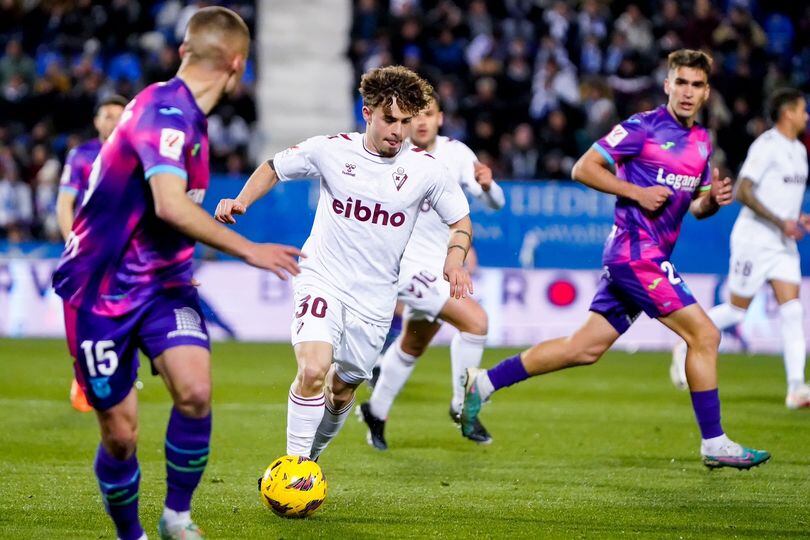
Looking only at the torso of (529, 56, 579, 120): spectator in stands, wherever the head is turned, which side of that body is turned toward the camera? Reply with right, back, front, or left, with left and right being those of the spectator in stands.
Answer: front

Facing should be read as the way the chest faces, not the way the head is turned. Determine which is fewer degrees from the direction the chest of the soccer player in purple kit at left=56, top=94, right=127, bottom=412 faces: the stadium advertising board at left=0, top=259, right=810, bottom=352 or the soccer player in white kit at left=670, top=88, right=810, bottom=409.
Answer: the soccer player in white kit

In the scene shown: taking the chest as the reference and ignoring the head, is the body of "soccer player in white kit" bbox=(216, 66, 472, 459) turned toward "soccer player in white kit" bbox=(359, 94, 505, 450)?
no

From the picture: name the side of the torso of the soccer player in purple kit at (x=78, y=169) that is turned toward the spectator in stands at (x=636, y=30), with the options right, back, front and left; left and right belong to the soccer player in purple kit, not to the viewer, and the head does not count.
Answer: left

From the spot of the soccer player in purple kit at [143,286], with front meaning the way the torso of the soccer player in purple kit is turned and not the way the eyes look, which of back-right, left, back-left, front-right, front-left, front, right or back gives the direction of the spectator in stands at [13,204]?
left

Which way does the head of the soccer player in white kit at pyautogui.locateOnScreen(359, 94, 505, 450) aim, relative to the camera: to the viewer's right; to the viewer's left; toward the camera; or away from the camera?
toward the camera

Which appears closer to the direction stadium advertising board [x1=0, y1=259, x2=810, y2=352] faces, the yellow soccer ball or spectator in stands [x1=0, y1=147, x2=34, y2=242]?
the yellow soccer ball

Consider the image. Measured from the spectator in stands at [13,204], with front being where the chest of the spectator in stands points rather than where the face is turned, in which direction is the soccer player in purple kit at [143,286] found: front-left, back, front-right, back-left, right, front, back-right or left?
front

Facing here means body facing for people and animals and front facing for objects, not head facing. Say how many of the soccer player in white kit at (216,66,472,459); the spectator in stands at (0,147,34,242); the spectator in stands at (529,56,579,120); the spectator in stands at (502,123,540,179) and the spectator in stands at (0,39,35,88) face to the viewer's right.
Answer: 0

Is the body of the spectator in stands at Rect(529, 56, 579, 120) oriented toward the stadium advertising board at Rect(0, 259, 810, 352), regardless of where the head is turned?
yes

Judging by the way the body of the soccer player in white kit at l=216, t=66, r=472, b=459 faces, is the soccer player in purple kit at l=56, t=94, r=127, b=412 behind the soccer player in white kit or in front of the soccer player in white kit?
behind

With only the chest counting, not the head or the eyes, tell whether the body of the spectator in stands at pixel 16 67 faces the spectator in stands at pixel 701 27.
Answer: no

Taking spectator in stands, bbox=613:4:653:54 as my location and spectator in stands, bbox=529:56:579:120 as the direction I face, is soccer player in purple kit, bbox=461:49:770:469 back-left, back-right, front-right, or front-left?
front-left

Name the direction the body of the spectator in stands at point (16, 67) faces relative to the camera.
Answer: toward the camera

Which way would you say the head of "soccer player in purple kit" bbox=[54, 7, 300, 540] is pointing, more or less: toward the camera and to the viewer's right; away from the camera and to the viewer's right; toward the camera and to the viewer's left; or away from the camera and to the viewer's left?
away from the camera and to the viewer's right

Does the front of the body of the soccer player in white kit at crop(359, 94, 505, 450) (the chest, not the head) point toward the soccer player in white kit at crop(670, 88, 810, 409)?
no

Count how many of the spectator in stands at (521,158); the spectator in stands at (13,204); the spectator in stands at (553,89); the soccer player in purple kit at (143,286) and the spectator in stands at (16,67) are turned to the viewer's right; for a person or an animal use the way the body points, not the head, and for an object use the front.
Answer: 1

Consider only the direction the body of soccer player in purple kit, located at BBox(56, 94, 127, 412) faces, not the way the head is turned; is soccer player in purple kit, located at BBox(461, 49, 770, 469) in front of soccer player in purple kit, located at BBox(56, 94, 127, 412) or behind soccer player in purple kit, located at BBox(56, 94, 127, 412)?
in front

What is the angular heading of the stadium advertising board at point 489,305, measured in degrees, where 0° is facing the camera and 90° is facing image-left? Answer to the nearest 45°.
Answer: approximately 0°

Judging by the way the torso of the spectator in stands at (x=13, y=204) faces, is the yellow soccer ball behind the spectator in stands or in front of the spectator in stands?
in front
